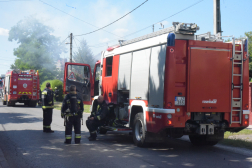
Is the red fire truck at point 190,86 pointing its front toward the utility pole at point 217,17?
no

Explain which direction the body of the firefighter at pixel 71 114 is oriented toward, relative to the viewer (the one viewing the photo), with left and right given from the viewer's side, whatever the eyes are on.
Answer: facing away from the viewer

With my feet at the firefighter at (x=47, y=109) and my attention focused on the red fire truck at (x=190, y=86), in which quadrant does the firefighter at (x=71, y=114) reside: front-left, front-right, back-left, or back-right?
front-right

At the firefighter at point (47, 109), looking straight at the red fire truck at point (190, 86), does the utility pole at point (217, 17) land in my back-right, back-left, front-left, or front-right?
front-left

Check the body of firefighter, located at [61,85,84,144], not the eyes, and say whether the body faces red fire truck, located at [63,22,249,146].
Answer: no

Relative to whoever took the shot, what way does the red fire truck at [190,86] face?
facing away from the viewer and to the left of the viewer

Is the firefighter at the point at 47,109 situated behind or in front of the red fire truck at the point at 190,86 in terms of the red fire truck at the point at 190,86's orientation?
in front

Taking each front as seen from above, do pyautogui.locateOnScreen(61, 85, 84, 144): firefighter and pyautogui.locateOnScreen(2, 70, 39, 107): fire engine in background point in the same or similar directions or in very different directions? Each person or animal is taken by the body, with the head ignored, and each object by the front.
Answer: same or similar directions
